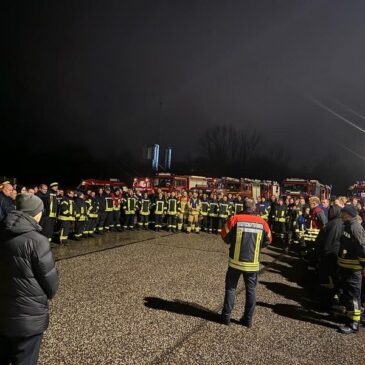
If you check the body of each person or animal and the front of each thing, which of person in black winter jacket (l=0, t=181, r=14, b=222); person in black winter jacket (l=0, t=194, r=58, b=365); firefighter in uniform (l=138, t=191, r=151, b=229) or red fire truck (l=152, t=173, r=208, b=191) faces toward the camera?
the firefighter in uniform

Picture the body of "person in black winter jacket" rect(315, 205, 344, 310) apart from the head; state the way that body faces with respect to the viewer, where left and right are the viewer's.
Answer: facing to the left of the viewer

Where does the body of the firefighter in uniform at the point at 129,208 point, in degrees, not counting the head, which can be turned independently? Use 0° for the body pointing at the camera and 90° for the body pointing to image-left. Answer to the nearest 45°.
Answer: approximately 0°

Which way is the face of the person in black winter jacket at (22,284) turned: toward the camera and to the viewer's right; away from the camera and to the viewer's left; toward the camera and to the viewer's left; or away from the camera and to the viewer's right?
away from the camera and to the viewer's right

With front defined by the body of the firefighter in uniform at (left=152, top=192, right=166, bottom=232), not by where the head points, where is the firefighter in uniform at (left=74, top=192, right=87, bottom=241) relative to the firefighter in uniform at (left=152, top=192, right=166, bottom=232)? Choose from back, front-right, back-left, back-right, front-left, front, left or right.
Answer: front-right

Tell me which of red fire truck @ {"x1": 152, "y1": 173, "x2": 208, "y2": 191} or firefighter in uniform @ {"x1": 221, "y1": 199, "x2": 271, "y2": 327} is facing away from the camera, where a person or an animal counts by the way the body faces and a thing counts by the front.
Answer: the firefighter in uniform

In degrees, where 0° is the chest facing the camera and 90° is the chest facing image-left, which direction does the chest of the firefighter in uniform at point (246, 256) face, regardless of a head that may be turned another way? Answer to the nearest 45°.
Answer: approximately 180°

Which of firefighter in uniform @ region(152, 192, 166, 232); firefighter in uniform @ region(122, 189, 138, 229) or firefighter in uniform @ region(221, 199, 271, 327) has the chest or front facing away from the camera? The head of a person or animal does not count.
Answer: firefighter in uniform @ region(221, 199, 271, 327)

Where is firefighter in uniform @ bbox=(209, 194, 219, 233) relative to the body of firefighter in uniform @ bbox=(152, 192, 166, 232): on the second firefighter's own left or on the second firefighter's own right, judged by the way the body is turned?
on the second firefighter's own left

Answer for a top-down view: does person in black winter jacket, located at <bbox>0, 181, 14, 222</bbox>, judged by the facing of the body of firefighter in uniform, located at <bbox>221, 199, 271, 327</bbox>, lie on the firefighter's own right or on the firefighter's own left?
on the firefighter's own left
